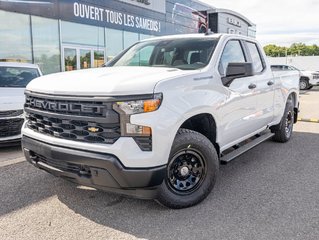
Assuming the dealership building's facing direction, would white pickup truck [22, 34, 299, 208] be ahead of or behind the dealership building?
ahead

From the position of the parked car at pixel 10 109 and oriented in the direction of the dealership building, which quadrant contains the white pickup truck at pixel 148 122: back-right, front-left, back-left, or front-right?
back-right

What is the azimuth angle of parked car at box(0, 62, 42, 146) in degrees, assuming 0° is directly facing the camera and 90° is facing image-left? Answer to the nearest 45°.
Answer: approximately 0°

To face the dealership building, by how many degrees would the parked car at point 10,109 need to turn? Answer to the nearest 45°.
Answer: approximately 180°

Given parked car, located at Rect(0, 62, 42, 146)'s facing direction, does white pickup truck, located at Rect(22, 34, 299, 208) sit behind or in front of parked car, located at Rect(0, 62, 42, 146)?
in front

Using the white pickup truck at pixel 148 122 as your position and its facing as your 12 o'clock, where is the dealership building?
The dealership building is roughly at 4 o'clock from the white pickup truck.

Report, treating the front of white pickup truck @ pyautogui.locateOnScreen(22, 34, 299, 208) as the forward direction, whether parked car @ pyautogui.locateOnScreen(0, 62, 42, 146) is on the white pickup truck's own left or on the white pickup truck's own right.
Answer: on the white pickup truck's own right

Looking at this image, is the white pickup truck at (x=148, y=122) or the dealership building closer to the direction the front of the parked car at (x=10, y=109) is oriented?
the white pickup truck

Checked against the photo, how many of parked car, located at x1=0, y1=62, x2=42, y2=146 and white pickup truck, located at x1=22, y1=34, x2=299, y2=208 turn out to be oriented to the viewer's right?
0

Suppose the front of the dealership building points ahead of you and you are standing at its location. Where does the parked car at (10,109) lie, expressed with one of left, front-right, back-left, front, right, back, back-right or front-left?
front-right

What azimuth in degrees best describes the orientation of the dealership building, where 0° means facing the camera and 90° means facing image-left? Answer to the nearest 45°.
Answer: approximately 315°

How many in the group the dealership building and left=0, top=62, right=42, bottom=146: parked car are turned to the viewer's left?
0
